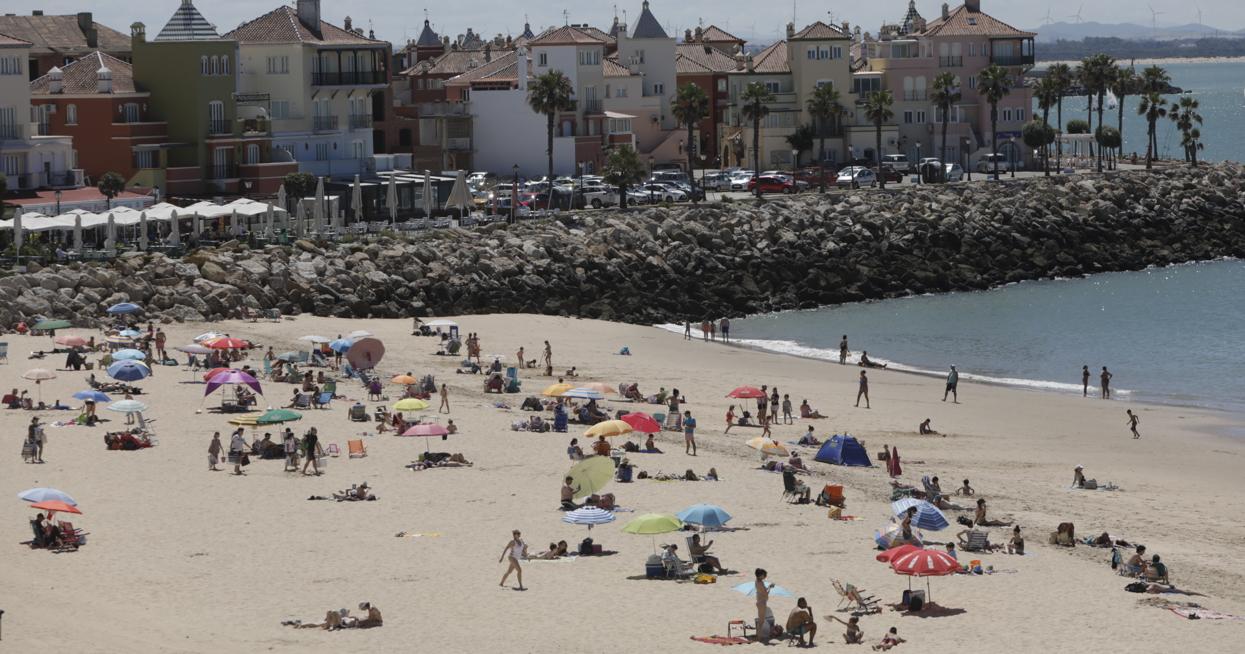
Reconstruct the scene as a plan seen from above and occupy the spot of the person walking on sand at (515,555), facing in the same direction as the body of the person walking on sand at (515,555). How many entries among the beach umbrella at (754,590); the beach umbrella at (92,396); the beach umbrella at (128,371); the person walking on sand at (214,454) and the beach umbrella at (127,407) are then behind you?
4

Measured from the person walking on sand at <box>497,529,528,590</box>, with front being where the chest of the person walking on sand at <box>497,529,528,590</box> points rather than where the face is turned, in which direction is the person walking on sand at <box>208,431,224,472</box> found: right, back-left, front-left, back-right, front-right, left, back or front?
back

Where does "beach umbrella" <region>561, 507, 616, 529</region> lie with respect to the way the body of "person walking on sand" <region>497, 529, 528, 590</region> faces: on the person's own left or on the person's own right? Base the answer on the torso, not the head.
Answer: on the person's own left

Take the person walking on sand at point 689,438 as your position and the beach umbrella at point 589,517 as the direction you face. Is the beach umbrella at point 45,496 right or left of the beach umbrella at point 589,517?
right
